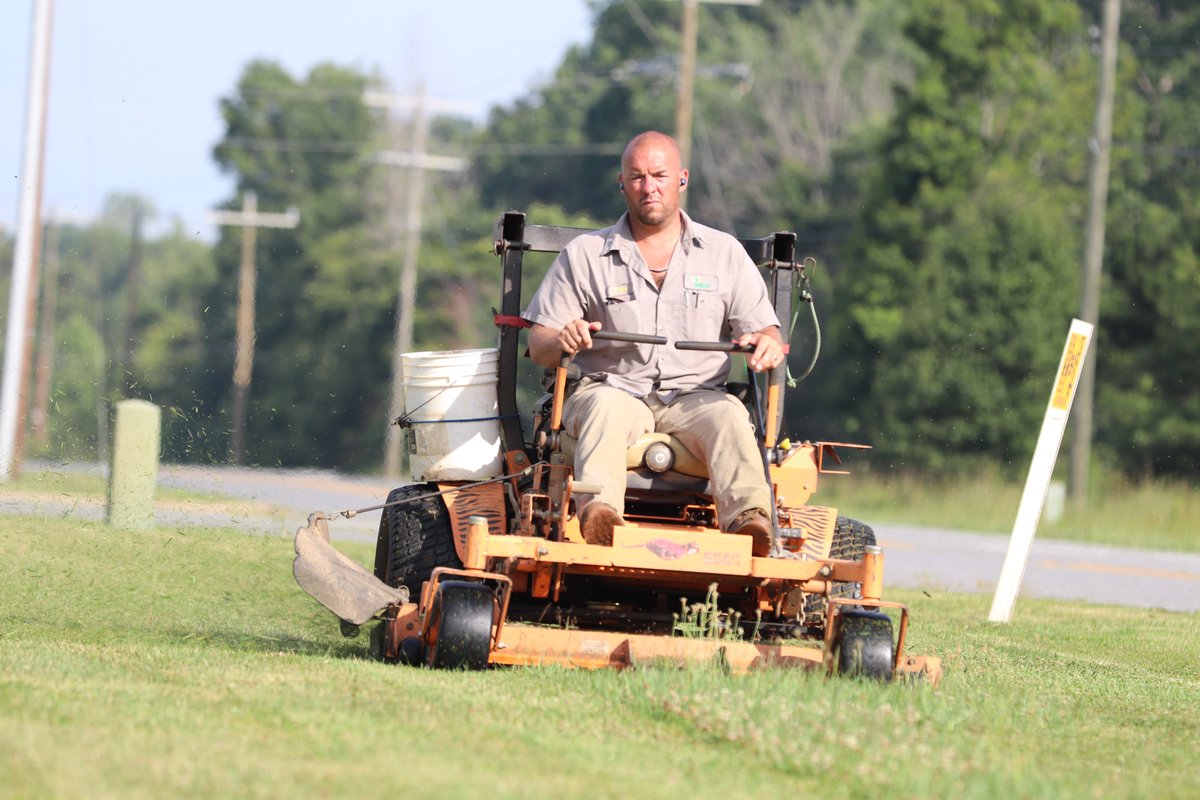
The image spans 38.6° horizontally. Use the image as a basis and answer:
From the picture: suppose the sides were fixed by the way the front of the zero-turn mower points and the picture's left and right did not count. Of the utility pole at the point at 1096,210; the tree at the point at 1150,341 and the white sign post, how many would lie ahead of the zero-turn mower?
0

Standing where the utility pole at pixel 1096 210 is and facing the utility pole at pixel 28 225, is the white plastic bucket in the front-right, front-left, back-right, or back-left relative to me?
front-left

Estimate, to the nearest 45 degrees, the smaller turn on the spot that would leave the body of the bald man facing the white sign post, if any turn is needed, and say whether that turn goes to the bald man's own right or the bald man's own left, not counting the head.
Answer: approximately 135° to the bald man's own left

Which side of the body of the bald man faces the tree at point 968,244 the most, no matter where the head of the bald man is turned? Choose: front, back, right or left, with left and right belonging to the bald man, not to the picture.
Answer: back

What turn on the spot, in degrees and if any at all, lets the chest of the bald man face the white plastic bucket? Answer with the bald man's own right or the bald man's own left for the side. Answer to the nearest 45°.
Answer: approximately 90° to the bald man's own right

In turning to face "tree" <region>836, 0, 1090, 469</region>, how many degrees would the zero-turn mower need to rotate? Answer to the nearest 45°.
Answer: approximately 180°

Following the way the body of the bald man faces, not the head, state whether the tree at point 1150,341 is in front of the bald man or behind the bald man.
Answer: behind

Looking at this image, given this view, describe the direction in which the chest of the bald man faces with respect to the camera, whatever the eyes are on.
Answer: toward the camera

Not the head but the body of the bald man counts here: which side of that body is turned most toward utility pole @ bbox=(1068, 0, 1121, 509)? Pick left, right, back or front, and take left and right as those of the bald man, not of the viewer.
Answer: back

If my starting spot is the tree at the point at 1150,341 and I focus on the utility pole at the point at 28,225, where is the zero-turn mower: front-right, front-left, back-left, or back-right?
front-left

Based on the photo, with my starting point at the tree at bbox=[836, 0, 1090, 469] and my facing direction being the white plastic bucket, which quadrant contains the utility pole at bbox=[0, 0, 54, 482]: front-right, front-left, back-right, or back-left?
front-right

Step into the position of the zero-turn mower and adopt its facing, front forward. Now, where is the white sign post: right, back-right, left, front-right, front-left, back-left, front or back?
back-left

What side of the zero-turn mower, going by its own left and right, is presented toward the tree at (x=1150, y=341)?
back

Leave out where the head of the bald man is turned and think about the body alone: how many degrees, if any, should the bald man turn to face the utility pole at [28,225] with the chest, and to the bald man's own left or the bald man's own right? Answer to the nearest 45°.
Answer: approximately 135° to the bald man's own right

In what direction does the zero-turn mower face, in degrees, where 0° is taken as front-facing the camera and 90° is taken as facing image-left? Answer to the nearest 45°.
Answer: approximately 0°

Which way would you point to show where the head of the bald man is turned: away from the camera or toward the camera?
toward the camera

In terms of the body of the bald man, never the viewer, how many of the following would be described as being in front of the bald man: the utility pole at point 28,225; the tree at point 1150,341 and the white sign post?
0
